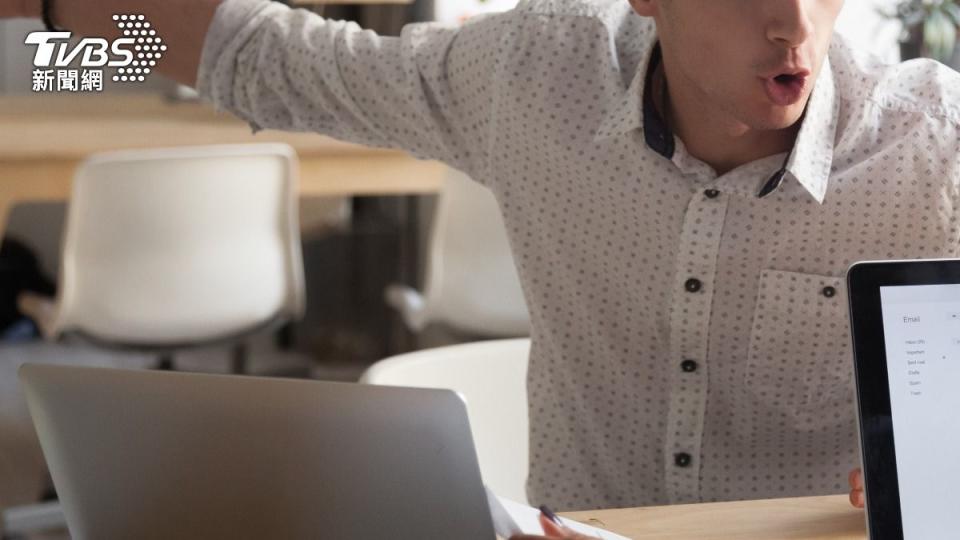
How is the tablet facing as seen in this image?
toward the camera

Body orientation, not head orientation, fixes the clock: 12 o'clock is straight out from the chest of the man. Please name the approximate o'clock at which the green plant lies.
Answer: The green plant is roughly at 7 o'clock from the man.

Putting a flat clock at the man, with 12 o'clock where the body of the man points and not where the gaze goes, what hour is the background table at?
The background table is roughly at 5 o'clock from the man.

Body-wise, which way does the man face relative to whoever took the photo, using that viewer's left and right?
facing the viewer

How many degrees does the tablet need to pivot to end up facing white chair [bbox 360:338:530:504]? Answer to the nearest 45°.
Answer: approximately 135° to its right

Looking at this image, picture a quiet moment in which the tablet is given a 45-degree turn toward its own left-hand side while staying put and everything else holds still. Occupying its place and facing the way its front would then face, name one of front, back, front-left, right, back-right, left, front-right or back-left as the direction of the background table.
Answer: back

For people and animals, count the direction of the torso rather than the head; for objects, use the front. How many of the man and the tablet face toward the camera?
2
